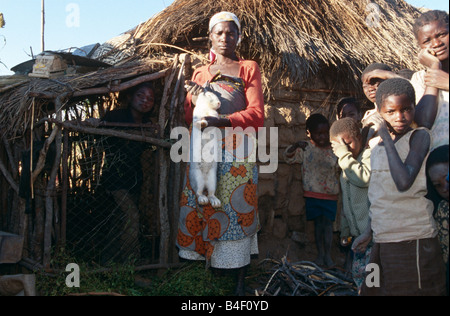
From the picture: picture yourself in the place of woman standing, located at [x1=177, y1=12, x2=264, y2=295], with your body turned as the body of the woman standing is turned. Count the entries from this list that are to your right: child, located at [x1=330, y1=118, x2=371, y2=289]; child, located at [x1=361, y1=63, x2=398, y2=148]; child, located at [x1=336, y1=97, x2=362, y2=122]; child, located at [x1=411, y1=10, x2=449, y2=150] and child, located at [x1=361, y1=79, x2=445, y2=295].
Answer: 0

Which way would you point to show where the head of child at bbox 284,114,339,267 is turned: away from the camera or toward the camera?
toward the camera

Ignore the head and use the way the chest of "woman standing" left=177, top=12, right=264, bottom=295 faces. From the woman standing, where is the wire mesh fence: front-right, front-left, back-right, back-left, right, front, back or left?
back-right

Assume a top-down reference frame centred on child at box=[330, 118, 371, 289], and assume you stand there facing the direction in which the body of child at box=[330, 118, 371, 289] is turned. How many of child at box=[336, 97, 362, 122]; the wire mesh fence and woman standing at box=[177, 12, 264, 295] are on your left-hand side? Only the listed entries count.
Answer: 0

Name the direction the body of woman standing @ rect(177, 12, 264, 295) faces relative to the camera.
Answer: toward the camera

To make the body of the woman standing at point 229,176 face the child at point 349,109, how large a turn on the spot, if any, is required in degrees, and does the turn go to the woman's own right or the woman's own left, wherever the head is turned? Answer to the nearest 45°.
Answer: approximately 135° to the woman's own left

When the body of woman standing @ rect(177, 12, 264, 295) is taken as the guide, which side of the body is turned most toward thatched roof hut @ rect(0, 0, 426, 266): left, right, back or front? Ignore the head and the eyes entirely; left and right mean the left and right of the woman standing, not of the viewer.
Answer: back

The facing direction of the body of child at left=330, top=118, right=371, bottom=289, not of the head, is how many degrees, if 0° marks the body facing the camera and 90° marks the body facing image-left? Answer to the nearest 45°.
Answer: approximately 45°

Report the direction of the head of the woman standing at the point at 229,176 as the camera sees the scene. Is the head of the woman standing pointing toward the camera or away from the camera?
toward the camera

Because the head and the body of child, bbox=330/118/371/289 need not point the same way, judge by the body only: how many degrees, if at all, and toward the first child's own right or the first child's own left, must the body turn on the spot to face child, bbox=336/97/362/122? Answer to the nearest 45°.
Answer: approximately 135° to the first child's own right

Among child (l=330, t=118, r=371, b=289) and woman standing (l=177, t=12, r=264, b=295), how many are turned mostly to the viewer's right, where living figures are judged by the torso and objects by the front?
0

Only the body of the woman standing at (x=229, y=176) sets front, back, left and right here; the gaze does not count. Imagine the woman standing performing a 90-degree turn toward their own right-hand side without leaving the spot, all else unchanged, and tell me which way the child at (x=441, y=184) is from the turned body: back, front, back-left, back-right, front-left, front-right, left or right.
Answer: back-left

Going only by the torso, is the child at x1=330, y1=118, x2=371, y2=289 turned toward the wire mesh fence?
no

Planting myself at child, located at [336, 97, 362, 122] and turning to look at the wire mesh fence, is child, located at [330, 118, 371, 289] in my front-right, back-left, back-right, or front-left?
front-left

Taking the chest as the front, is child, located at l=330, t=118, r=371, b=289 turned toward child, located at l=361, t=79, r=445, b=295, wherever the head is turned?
no

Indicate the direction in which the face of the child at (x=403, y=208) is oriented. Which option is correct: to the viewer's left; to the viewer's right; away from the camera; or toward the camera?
toward the camera

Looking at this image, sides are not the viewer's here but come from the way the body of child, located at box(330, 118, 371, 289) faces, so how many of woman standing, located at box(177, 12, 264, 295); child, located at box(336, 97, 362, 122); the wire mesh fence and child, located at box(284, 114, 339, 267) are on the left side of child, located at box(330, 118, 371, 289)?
0
